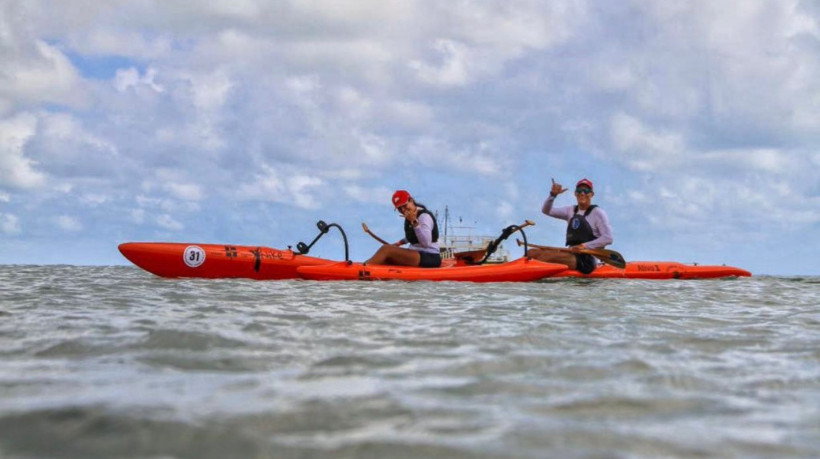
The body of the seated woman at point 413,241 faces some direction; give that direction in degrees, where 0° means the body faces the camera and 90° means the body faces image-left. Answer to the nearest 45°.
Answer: approximately 90°
